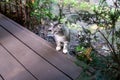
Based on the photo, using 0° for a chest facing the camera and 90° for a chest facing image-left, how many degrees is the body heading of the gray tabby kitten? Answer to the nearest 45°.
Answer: approximately 45°

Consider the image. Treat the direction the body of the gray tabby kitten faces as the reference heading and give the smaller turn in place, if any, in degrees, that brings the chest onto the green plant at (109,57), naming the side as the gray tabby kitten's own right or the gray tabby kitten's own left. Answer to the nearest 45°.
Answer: approximately 90° to the gray tabby kitten's own left
